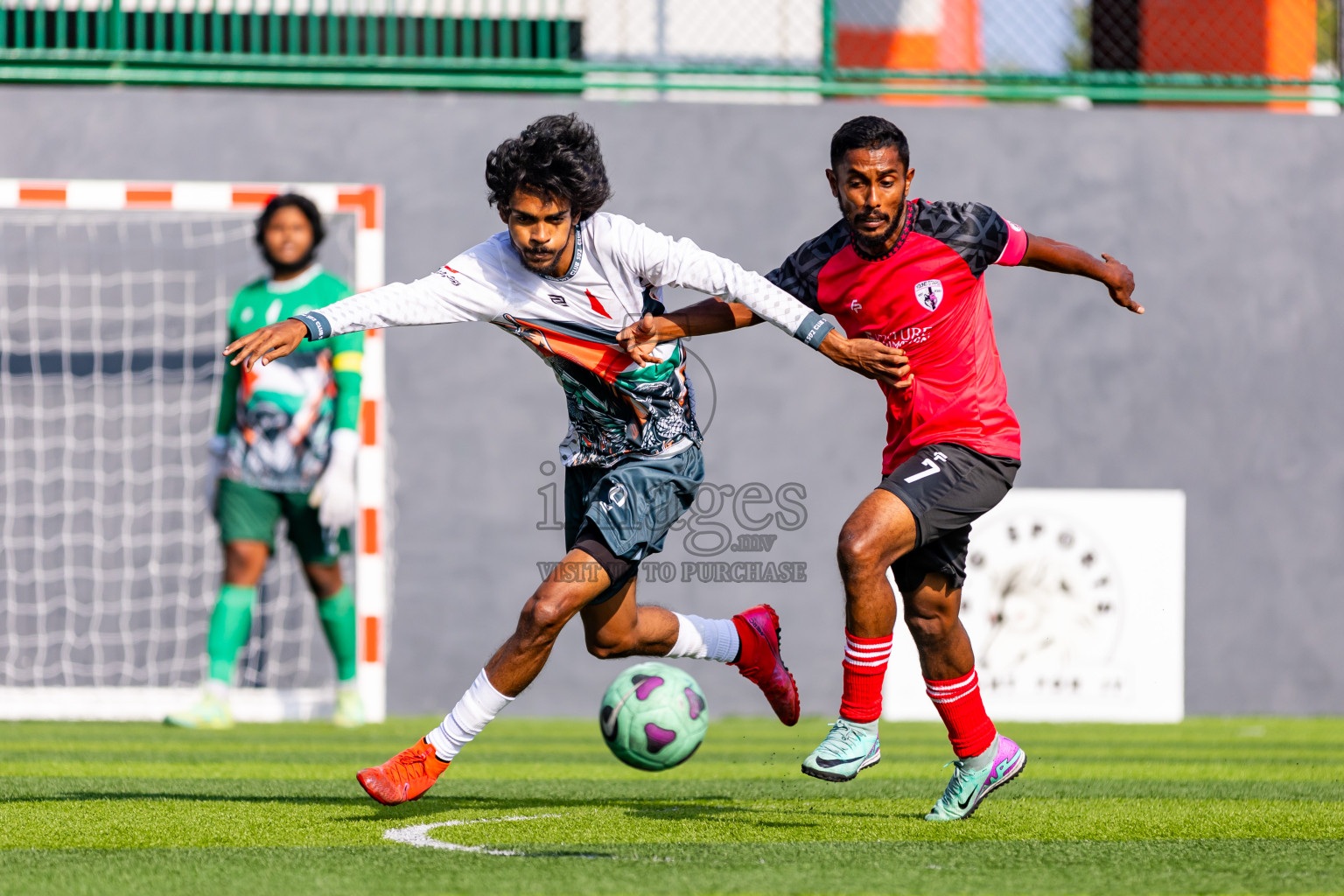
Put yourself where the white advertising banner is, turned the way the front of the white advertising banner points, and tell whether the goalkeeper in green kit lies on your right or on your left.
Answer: on your right

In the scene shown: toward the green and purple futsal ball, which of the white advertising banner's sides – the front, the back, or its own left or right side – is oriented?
front

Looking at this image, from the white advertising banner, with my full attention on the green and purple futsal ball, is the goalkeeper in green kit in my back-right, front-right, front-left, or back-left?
front-right

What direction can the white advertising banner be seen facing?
toward the camera

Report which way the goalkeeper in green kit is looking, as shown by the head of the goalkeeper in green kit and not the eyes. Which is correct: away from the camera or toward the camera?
toward the camera
